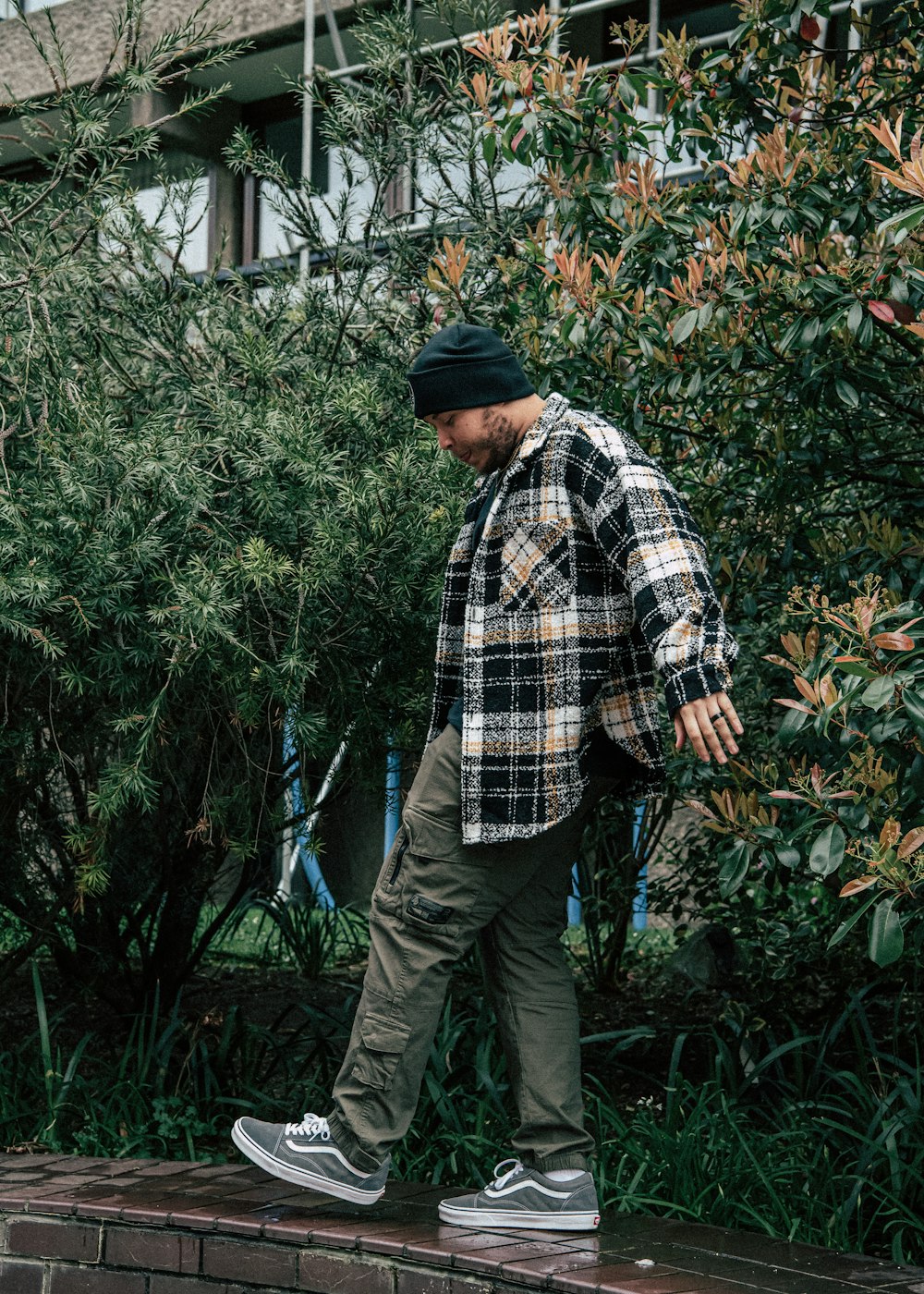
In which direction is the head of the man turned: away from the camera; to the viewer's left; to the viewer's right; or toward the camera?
to the viewer's left

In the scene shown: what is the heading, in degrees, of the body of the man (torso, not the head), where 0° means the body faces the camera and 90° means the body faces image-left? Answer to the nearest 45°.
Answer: approximately 90°
